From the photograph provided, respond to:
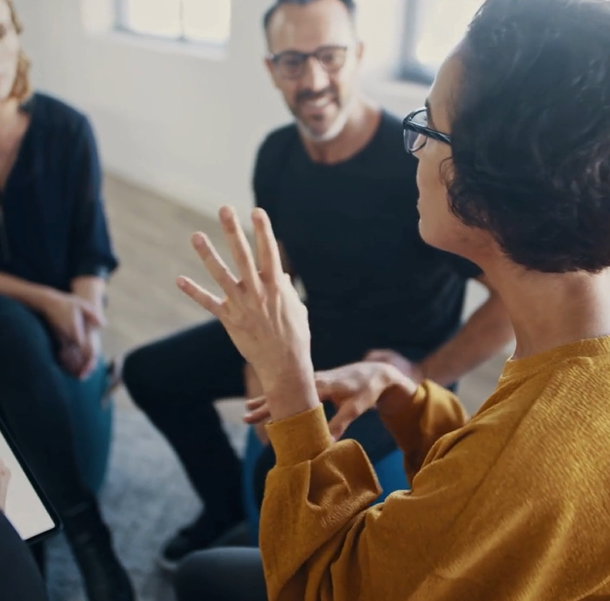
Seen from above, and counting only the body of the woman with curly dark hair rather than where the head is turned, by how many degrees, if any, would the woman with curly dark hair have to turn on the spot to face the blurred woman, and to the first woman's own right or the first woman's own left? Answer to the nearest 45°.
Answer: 0° — they already face them

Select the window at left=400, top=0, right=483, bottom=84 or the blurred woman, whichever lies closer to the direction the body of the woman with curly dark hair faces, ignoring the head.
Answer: the blurred woman

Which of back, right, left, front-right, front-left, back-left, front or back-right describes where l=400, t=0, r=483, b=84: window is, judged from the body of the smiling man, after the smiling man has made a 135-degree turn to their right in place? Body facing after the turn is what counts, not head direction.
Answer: front

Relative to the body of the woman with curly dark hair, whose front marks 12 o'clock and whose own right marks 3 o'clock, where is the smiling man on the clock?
The smiling man is roughly at 1 o'clock from the woman with curly dark hair.

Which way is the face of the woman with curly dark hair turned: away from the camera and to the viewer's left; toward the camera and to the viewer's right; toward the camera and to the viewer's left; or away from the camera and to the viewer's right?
away from the camera and to the viewer's left

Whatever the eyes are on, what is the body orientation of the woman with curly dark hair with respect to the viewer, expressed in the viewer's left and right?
facing away from the viewer and to the left of the viewer

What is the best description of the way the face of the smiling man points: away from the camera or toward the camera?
toward the camera

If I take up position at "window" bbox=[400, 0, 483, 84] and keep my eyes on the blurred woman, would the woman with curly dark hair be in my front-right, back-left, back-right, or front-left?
front-left

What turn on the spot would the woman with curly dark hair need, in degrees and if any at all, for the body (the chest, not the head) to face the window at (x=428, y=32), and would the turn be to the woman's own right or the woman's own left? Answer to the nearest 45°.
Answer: approximately 45° to the woman's own right

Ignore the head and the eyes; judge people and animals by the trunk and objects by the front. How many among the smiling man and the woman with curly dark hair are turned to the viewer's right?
0

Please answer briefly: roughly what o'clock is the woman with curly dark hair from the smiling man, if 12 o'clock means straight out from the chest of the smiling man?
The woman with curly dark hair is roughly at 10 o'clock from the smiling man.
